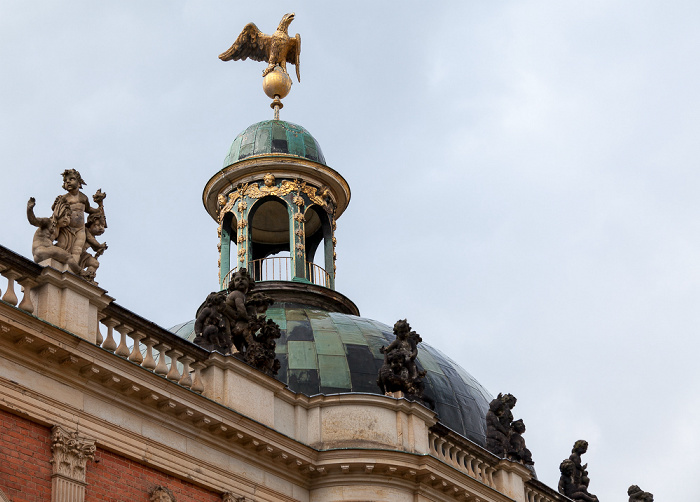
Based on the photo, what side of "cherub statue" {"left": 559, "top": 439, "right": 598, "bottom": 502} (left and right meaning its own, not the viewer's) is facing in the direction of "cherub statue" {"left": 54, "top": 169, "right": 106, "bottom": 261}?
right

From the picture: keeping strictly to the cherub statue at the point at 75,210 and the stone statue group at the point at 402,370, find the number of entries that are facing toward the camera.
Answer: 2

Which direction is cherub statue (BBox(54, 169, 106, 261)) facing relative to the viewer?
toward the camera

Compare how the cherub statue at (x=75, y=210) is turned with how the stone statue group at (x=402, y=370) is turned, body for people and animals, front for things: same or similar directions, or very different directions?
same or similar directions

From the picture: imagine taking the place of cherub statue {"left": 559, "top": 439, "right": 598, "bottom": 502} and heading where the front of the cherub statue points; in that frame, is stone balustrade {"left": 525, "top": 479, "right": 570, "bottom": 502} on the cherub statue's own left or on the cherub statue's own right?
on the cherub statue's own right

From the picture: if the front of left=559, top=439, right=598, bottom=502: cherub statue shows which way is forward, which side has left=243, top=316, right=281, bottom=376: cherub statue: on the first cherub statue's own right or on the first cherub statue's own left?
on the first cherub statue's own right

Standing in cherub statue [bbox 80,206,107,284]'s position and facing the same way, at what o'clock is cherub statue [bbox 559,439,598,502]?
cherub statue [bbox 559,439,598,502] is roughly at 9 o'clock from cherub statue [bbox 80,206,107,284].

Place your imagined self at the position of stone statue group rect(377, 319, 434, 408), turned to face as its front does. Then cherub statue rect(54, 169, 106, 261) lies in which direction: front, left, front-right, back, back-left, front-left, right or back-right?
front-right

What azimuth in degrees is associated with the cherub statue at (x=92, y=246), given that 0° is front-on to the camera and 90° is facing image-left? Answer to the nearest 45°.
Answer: approximately 315°

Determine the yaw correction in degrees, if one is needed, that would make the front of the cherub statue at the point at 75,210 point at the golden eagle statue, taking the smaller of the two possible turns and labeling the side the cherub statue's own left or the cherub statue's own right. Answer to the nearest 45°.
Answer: approximately 180°

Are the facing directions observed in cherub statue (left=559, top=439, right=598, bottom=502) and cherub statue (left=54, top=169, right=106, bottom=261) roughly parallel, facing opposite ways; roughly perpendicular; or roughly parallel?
roughly parallel

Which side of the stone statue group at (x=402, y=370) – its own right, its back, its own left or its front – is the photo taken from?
front

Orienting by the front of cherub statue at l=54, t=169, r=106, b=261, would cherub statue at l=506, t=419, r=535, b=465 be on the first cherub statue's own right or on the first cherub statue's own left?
on the first cherub statue's own left
